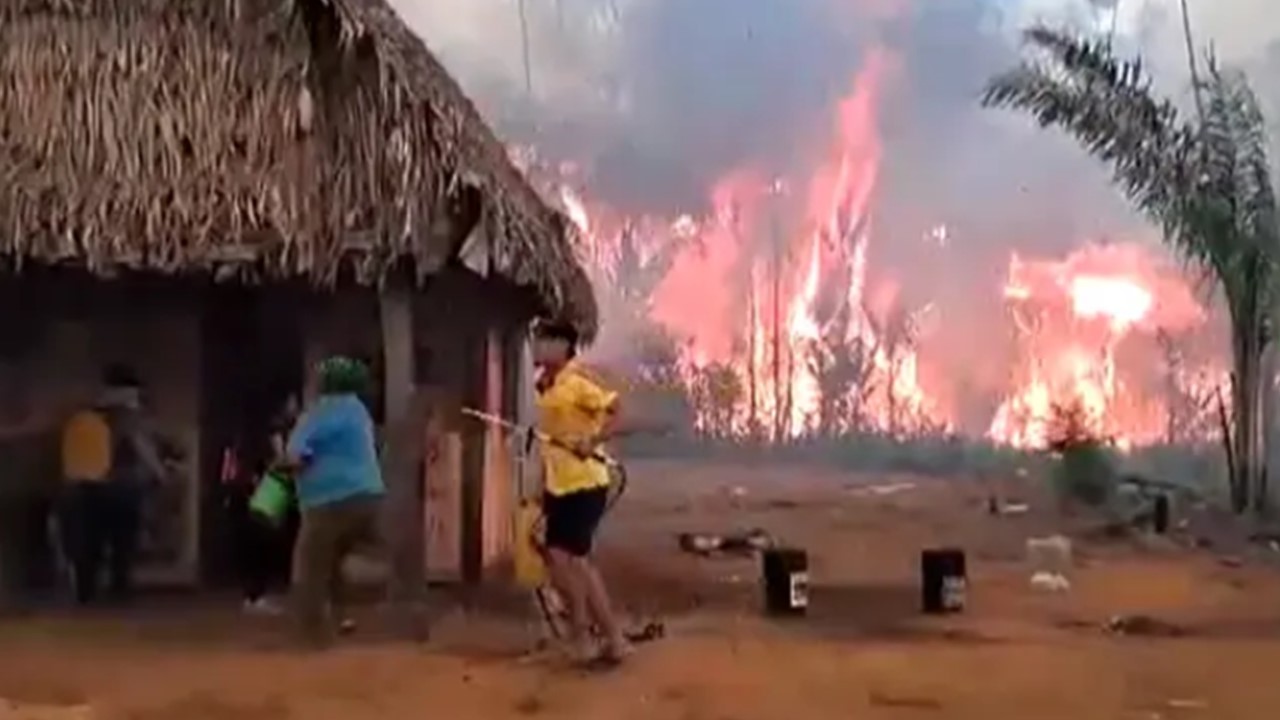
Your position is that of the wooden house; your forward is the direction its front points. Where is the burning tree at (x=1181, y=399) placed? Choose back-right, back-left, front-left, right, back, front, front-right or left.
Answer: back-left

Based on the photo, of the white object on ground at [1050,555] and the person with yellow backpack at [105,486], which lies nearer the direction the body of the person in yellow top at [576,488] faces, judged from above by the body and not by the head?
the person with yellow backpack

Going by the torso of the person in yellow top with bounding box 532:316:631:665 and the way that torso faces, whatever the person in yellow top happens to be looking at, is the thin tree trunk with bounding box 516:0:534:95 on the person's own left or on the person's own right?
on the person's own right

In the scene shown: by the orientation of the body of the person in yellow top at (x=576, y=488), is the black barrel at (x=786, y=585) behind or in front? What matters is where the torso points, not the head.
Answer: behind

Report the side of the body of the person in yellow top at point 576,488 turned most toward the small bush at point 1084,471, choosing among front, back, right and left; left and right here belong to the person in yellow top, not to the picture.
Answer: back

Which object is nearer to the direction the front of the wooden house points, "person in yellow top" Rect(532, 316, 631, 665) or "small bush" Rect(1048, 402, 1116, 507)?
the person in yellow top

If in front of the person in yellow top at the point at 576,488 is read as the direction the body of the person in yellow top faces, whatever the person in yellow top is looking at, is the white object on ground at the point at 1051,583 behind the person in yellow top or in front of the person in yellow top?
behind

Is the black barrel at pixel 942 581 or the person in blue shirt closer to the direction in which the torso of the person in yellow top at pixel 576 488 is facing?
the person in blue shirt

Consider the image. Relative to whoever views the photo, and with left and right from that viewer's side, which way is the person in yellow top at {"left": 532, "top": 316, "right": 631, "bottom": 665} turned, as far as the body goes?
facing the viewer and to the left of the viewer

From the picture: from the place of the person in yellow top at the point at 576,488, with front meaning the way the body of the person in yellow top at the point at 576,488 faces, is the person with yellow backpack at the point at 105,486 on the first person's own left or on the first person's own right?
on the first person's own right

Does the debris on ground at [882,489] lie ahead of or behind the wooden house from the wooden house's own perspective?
behind

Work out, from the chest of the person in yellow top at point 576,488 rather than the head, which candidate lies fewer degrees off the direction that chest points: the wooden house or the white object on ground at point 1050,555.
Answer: the wooden house

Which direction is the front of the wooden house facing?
toward the camera

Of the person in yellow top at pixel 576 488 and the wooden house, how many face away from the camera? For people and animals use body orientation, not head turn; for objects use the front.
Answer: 0
